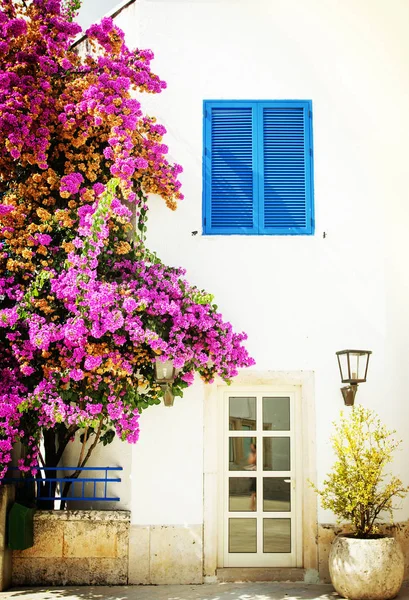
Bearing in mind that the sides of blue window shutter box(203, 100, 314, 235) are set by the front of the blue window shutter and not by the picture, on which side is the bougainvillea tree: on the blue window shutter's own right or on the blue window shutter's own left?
on the blue window shutter's own right

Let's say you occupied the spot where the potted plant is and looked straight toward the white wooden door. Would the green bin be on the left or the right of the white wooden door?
left

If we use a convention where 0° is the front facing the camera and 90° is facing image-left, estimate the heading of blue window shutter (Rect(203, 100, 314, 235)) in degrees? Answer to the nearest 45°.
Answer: approximately 0°
